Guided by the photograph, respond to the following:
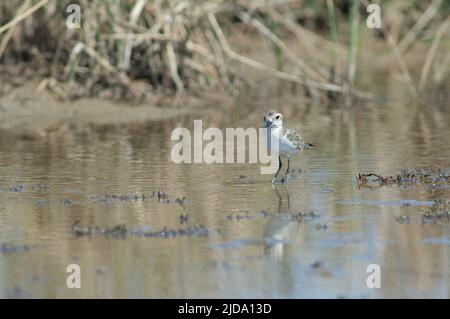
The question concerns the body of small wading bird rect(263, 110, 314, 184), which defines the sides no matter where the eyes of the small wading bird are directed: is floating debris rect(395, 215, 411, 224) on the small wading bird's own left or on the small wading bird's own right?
on the small wading bird's own left

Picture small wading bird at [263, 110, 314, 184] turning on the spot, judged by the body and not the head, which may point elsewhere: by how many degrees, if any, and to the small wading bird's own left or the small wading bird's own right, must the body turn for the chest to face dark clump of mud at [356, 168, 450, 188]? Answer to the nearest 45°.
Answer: approximately 135° to the small wading bird's own left

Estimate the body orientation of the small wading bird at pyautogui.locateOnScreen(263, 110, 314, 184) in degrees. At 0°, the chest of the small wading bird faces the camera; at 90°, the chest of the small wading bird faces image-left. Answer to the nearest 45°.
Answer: approximately 45°

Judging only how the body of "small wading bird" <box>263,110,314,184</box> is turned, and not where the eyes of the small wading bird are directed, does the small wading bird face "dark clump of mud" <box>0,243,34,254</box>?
yes

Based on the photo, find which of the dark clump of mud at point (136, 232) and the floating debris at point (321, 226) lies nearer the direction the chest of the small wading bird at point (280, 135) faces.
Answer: the dark clump of mud

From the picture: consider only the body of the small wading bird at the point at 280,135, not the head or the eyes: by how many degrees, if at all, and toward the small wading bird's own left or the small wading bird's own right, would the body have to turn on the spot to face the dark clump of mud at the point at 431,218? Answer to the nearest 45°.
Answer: approximately 90° to the small wading bird's own left

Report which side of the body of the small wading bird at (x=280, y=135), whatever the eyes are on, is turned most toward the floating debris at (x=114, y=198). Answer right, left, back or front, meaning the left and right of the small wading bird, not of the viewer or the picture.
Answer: front

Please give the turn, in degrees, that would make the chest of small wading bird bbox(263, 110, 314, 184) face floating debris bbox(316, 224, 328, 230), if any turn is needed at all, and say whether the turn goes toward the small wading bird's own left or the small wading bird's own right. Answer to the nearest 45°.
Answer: approximately 45° to the small wading bird's own left

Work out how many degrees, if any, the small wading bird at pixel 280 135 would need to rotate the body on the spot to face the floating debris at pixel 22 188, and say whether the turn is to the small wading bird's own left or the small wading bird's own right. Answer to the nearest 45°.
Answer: approximately 45° to the small wading bird's own right

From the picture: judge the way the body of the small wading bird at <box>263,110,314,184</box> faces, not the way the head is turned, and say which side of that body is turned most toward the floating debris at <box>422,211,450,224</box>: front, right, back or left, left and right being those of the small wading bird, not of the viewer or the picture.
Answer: left

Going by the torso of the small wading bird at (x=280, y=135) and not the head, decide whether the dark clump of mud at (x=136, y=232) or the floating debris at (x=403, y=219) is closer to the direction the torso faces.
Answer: the dark clump of mud
